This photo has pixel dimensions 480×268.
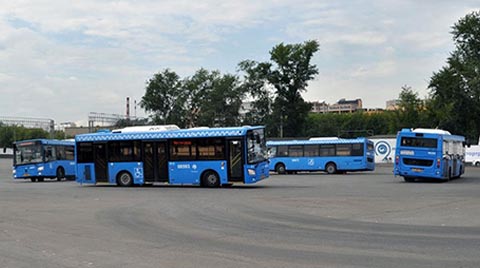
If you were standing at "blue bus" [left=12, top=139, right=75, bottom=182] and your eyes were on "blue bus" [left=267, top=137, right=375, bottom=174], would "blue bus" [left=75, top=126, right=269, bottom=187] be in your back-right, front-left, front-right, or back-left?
front-right

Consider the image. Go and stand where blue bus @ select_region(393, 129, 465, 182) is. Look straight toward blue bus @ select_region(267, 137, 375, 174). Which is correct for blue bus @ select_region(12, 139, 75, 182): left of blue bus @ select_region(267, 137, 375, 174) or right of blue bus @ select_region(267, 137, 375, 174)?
left

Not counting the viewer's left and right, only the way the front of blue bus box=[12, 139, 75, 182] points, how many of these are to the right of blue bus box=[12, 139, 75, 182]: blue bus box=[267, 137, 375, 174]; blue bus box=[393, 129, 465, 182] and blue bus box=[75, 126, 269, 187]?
0

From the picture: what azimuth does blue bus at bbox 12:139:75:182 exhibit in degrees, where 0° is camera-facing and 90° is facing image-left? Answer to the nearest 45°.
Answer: approximately 45°

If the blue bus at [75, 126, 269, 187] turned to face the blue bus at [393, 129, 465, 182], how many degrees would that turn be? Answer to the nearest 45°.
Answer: approximately 45° to its left

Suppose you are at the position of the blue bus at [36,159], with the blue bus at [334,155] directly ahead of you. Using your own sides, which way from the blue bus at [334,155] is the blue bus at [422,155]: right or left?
right

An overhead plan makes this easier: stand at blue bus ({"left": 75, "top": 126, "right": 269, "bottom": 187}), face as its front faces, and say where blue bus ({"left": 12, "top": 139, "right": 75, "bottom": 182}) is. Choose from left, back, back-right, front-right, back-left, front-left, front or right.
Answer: back

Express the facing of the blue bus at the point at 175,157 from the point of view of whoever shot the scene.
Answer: facing the viewer and to the right of the viewer

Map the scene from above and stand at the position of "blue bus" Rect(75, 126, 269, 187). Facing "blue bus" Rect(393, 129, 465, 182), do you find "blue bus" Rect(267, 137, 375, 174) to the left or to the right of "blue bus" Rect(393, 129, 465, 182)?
left

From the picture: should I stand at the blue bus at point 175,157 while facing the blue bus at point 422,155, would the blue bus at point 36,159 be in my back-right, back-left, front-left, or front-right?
back-left

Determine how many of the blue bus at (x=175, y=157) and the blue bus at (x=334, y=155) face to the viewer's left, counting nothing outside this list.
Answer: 1

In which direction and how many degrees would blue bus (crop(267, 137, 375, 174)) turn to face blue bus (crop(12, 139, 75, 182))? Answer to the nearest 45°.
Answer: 0° — it already faces it

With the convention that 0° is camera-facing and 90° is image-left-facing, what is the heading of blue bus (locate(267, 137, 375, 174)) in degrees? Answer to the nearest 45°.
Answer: approximately 90°

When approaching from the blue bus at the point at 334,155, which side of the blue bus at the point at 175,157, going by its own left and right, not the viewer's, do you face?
left
